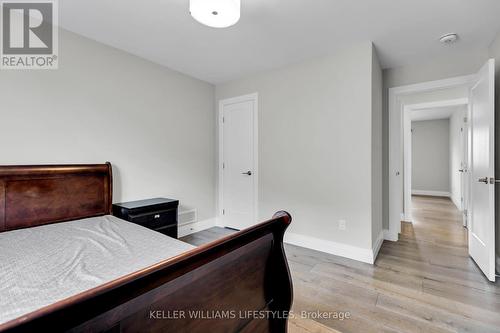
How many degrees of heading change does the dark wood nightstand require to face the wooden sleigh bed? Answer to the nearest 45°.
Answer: approximately 45° to its right

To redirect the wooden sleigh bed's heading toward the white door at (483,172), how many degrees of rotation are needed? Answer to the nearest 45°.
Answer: approximately 45° to its left

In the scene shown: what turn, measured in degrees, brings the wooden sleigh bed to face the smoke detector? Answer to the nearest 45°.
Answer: approximately 45° to its left

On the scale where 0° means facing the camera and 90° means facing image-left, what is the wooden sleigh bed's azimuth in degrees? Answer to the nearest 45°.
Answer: approximately 315°

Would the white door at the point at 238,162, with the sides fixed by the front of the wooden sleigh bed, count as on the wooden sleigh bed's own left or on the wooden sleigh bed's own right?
on the wooden sleigh bed's own left

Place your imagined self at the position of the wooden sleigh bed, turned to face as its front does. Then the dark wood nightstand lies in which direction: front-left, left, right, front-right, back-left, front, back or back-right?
back-left
